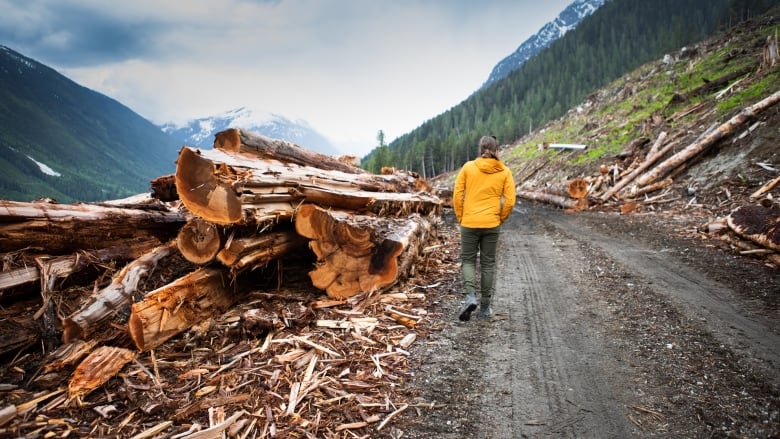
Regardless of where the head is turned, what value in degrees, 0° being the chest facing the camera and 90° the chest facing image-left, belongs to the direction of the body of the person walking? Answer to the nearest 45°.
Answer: approximately 180°

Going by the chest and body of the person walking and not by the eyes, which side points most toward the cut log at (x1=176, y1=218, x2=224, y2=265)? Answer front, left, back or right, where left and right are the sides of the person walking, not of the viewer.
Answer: left

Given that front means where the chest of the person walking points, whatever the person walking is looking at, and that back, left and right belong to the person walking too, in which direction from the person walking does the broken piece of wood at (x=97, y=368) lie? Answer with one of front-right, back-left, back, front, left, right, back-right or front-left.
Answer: back-left

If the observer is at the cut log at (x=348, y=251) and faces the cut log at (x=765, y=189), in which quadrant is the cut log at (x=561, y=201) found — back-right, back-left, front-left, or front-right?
front-left

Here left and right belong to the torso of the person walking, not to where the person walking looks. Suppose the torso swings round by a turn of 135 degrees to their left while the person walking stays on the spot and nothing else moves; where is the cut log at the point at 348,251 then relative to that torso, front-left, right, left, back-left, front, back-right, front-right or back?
front-right

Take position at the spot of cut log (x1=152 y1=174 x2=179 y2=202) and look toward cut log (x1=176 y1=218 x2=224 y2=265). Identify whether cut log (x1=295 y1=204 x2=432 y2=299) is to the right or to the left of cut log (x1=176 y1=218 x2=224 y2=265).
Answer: left

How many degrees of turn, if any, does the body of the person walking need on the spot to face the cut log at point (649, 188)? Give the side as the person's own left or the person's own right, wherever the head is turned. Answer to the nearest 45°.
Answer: approximately 45° to the person's own right

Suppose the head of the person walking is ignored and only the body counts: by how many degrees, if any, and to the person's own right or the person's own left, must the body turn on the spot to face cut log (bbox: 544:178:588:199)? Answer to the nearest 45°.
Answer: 0° — they already face it

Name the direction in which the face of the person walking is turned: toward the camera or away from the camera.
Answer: away from the camera

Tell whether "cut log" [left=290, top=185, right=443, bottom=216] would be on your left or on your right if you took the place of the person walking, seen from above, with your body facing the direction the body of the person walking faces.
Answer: on your left

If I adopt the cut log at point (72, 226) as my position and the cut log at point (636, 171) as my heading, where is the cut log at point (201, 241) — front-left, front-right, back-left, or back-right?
front-right

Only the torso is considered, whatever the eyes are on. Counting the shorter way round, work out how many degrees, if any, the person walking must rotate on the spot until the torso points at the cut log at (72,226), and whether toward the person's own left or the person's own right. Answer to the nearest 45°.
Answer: approximately 90° to the person's own left

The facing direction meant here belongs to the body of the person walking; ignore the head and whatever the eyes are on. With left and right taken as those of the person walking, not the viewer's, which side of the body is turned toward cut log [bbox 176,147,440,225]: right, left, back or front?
left

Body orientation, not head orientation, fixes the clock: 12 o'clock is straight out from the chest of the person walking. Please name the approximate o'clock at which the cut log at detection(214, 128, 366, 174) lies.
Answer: The cut log is roughly at 9 o'clock from the person walking.

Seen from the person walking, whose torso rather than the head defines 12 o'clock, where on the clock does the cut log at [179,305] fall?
The cut log is roughly at 8 o'clock from the person walking.
